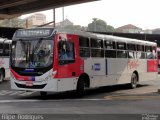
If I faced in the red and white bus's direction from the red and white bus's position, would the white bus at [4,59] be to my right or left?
on my right

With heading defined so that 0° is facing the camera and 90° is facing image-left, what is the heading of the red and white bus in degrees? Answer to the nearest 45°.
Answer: approximately 45°

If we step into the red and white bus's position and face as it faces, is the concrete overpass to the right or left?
on its right
